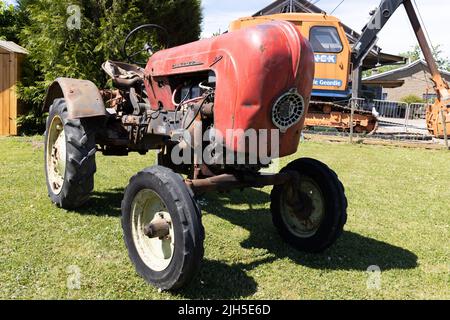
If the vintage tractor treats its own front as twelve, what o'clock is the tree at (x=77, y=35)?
The tree is roughly at 7 o'clock from the vintage tractor.

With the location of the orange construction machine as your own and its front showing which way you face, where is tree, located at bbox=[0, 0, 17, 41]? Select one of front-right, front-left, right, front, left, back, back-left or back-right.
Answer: back

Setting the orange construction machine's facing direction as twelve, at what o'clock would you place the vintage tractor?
The vintage tractor is roughly at 3 o'clock from the orange construction machine.

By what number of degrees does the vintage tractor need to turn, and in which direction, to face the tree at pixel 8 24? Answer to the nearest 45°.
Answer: approximately 180°

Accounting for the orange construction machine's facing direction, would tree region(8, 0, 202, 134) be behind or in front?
behind

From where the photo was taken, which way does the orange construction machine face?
to the viewer's right
